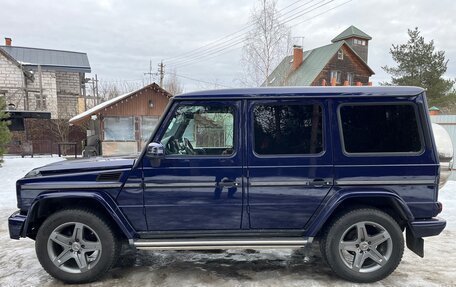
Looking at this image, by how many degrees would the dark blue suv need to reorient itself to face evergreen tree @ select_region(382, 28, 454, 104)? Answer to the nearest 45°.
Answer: approximately 135° to its right

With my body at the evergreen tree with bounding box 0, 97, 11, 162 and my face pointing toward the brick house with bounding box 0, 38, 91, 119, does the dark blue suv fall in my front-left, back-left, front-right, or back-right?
back-right

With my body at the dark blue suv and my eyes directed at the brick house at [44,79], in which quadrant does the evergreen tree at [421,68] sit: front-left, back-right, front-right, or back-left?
front-right

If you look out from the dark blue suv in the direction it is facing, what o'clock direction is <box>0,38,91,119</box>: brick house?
The brick house is roughly at 2 o'clock from the dark blue suv.

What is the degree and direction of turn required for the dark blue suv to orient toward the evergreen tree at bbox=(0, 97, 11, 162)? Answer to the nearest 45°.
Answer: approximately 45° to its right

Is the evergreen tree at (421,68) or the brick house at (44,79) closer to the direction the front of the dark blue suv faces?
the brick house

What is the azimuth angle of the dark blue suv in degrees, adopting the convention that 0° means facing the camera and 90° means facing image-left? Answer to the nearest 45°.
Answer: approximately 90°

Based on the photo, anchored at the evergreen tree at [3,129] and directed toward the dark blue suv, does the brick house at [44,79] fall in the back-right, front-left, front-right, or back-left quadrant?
back-left
